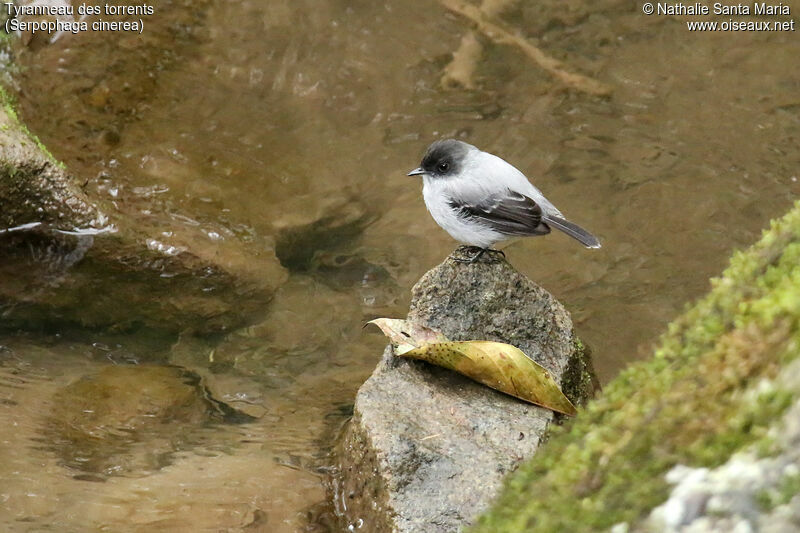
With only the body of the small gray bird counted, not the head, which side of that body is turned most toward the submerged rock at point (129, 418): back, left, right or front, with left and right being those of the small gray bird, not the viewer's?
front

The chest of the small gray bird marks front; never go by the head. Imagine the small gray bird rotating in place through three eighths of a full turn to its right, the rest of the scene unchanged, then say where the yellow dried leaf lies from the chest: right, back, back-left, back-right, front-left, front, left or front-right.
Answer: back-right

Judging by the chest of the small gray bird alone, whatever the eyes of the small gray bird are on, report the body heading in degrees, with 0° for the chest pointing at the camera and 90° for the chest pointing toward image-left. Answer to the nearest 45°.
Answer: approximately 90°
